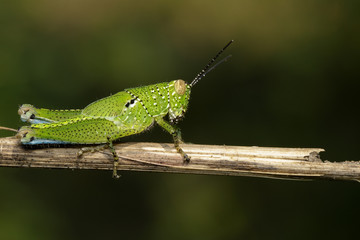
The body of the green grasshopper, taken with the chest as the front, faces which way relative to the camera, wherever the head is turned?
to the viewer's right
